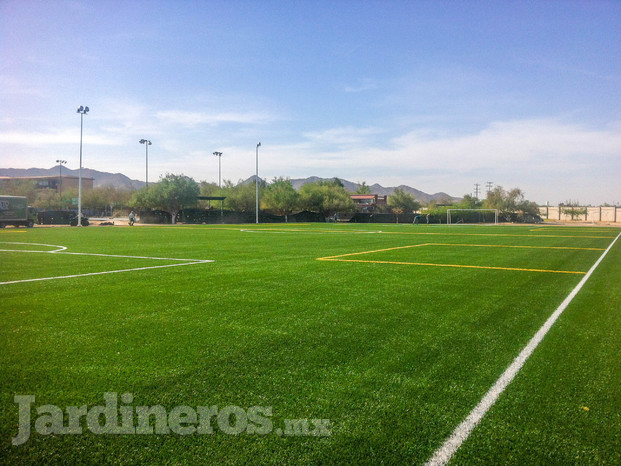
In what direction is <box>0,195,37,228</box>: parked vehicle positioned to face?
to the viewer's right
